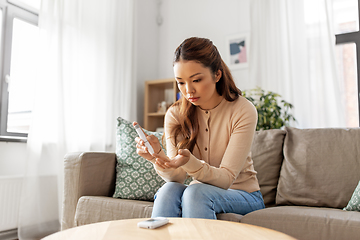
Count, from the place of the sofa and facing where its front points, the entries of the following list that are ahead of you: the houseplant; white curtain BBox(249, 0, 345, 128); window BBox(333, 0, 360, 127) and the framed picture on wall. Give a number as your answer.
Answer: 0

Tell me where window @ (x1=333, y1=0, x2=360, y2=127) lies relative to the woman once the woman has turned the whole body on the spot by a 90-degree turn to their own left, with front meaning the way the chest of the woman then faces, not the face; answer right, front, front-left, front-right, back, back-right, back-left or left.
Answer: left

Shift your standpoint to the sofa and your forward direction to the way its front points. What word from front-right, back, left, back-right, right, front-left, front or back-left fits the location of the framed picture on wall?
back

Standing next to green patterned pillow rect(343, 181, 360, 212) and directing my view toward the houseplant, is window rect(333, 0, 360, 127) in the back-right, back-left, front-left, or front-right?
front-right

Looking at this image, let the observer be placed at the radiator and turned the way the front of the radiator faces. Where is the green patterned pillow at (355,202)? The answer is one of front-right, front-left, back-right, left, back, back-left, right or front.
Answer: front

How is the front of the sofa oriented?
toward the camera

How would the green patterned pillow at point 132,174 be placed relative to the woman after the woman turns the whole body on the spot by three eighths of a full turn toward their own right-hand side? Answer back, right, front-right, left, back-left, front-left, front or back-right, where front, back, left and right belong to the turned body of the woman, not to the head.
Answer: front-left

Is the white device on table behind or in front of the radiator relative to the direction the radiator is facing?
in front

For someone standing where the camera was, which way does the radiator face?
facing the viewer and to the right of the viewer

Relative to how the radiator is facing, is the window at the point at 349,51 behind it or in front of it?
in front

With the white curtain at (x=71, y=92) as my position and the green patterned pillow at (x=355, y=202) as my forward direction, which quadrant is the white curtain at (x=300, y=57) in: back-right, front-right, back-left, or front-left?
front-left

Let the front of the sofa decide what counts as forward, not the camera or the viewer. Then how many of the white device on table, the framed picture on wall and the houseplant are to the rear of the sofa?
2

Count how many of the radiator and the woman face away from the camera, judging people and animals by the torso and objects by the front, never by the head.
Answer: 0

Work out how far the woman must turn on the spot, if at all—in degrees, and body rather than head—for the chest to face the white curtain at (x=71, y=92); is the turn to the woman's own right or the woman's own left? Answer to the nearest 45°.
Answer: approximately 90° to the woman's own right

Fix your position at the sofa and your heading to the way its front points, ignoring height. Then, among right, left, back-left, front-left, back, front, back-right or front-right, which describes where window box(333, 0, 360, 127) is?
back-left

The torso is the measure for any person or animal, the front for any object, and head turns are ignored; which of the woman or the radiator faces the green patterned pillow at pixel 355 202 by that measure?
the radiator

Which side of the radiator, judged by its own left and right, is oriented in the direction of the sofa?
front

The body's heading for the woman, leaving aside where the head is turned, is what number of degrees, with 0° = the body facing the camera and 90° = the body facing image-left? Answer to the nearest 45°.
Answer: approximately 45°
